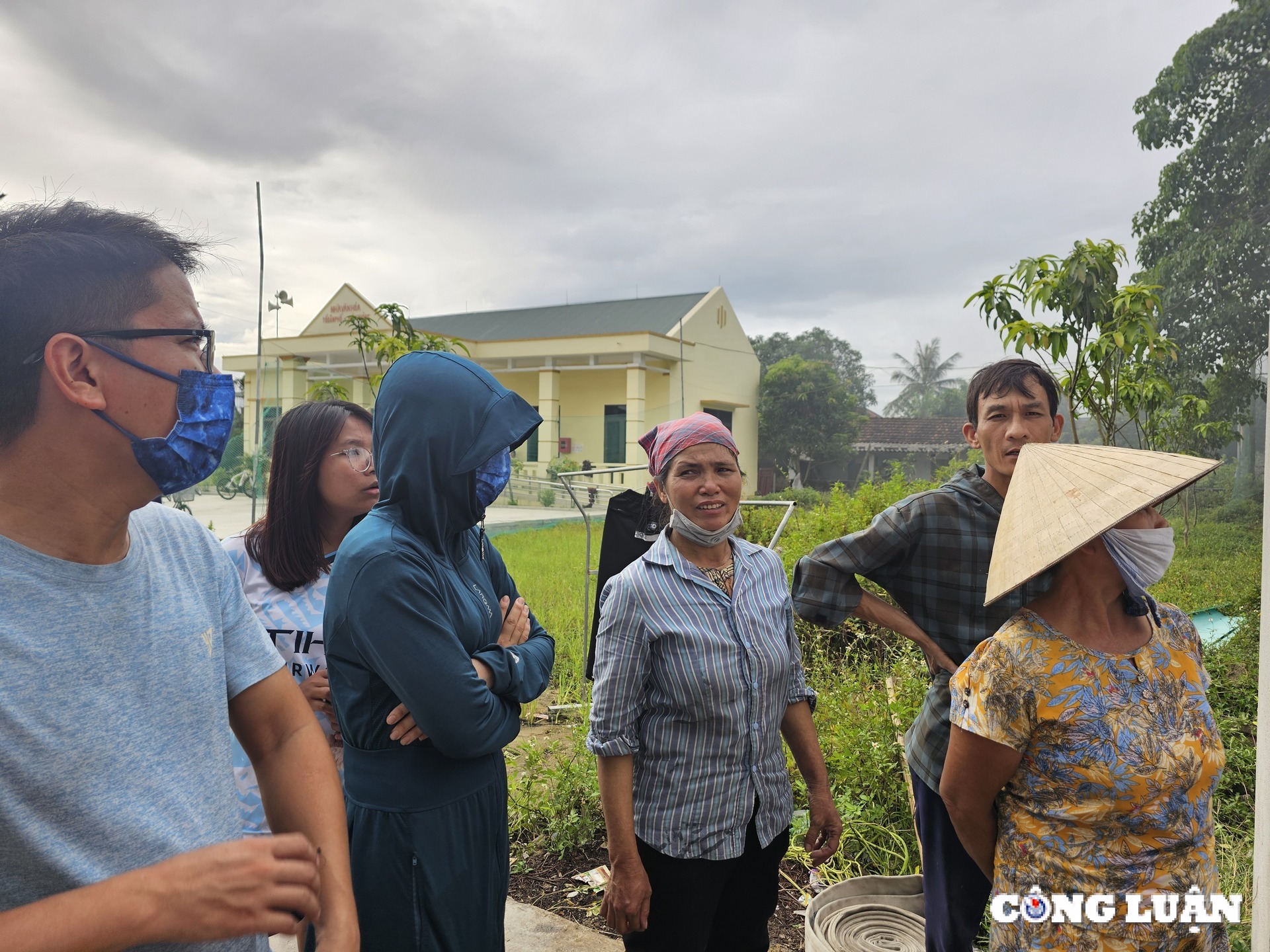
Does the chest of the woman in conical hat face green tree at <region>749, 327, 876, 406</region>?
no

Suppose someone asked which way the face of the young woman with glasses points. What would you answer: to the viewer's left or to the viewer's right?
to the viewer's right

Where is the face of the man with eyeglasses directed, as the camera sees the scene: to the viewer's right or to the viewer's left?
to the viewer's right

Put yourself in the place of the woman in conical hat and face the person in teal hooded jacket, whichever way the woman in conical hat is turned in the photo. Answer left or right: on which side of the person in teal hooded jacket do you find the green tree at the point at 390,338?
right

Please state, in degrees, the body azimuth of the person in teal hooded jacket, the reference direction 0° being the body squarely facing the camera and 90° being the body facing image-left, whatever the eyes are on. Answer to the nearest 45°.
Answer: approximately 270°

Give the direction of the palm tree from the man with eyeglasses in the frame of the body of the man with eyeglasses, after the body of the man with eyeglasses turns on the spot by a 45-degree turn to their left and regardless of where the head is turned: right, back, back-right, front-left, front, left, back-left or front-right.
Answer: front-left

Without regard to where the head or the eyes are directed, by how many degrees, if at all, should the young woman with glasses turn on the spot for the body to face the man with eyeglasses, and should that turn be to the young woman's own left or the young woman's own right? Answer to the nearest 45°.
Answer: approximately 45° to the young woman's own right

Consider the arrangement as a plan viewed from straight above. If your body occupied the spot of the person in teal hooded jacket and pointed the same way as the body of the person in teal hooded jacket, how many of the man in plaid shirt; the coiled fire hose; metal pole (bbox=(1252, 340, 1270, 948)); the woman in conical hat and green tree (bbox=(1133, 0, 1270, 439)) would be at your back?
0

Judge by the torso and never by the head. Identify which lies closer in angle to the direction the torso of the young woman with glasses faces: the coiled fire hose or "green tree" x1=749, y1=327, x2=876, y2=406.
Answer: the coiled fire hose

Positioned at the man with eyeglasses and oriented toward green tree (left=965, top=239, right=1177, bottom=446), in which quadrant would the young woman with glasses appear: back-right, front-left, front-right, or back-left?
front-left

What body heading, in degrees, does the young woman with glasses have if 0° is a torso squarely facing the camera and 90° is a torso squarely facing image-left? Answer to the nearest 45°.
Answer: approximately 315°

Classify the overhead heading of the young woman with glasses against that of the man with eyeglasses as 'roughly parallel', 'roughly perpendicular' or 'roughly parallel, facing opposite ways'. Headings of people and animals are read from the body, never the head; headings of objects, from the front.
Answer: roughly parallel

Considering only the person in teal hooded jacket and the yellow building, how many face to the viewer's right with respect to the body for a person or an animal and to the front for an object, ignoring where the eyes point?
1

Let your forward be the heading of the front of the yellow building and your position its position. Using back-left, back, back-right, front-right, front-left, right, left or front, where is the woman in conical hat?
front-left

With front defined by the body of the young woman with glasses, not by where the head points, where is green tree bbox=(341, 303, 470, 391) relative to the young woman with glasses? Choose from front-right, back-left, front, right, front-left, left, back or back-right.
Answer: back-left

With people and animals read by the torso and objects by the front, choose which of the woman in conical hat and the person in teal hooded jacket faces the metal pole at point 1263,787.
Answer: the person in teal hooded jacket
